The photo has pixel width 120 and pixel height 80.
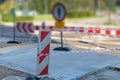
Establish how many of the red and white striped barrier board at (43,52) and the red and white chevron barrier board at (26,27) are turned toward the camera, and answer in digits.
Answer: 2

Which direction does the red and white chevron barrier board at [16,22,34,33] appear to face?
toward the camera

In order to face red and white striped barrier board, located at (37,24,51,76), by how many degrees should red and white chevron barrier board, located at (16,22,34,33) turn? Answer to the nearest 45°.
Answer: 0° — it already faces it

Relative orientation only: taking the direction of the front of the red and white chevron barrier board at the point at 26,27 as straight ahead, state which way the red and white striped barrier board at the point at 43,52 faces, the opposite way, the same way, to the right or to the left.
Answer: the same way

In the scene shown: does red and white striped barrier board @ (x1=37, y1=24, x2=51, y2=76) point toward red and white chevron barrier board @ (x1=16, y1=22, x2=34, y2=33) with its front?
no
